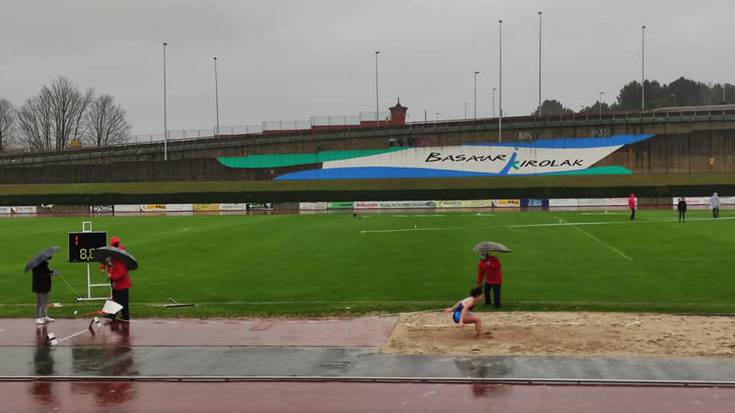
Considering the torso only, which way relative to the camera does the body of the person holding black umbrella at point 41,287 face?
to the viewer's right

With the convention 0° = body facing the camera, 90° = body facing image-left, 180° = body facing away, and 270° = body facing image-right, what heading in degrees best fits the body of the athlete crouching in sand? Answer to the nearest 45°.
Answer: approximately 270°

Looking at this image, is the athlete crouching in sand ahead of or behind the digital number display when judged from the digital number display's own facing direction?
ahead

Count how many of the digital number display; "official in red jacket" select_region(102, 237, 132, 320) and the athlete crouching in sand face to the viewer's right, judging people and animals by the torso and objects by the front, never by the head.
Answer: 1

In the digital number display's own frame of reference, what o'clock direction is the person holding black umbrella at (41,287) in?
The person holding black umbrella is roughly at 1 o'clock from the digital number display.

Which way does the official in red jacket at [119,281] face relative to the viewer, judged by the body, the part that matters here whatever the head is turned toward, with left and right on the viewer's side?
facing to the left of the viewer

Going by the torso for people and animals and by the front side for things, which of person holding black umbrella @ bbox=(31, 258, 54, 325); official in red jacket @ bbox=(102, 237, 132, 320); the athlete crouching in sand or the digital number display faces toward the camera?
the digital number display

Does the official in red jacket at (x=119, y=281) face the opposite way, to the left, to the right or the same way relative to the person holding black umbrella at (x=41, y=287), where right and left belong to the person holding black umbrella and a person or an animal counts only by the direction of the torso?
the opposite way
